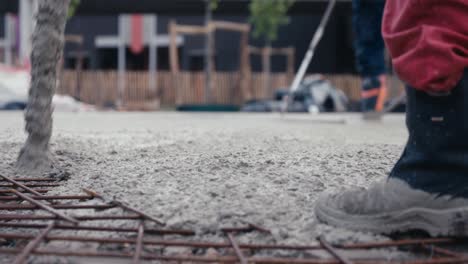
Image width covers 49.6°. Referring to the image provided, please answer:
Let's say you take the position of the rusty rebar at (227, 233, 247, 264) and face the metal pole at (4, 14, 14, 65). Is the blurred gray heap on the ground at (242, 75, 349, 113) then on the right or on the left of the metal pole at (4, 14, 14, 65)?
right

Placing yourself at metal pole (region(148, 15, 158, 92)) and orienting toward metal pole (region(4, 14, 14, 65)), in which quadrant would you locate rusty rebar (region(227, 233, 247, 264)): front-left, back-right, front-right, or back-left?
back-left
